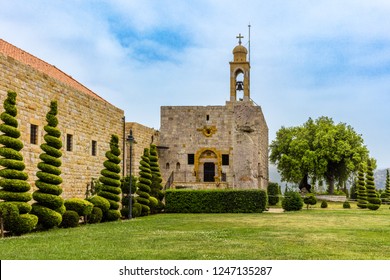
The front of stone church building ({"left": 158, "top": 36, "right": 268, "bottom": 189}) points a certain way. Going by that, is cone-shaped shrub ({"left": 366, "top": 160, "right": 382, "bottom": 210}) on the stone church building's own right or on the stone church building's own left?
on the stone church building's own left

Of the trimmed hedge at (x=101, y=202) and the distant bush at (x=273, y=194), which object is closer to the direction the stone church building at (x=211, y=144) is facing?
the trimmed hedge

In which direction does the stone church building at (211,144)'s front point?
toward the camera

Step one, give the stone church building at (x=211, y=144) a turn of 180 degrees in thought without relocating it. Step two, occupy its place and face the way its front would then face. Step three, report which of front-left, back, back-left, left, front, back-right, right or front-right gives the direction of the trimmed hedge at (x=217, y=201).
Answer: back

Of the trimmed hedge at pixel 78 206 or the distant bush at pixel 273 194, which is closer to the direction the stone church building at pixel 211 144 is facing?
the trimmed hedge

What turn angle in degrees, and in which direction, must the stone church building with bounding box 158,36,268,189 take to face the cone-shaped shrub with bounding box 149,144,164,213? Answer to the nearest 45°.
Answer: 0° — it already faces it

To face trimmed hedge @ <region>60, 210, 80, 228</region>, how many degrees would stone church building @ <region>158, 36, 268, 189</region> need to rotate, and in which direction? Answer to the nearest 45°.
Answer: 0° — it already faces it

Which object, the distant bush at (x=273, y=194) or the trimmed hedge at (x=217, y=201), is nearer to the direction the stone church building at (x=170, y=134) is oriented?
the trimmed hedge
